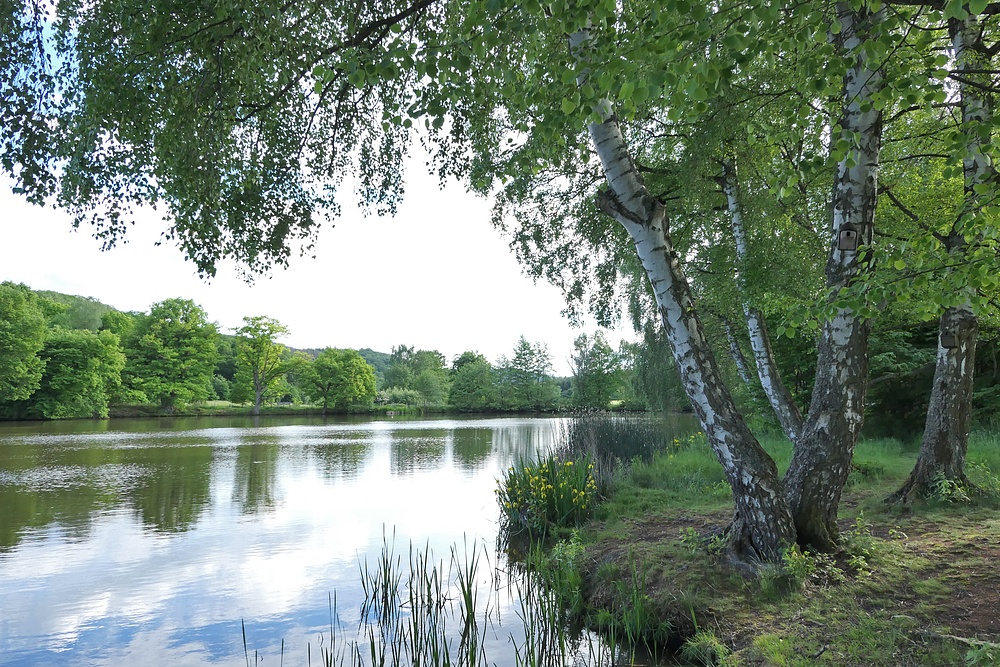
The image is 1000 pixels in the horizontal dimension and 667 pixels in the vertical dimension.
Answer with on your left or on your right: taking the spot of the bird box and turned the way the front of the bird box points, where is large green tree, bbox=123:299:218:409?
on your right

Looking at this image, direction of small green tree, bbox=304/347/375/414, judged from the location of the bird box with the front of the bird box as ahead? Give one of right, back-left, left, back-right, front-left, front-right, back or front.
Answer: back-right

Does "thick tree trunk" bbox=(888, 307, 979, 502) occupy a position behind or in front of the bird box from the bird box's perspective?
behind

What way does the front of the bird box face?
toward the camera
